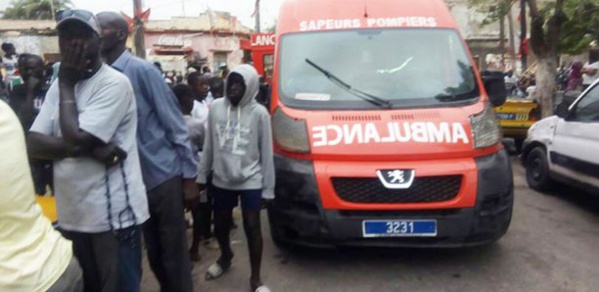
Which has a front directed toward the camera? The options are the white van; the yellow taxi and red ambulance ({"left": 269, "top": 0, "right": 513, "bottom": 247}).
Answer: the red ambulance

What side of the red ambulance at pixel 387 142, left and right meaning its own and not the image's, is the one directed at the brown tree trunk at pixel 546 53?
back

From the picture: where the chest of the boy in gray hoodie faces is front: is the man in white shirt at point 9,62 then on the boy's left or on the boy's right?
on the boy's right

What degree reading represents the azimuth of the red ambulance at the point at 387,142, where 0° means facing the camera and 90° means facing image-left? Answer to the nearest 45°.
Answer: approximately 0°
